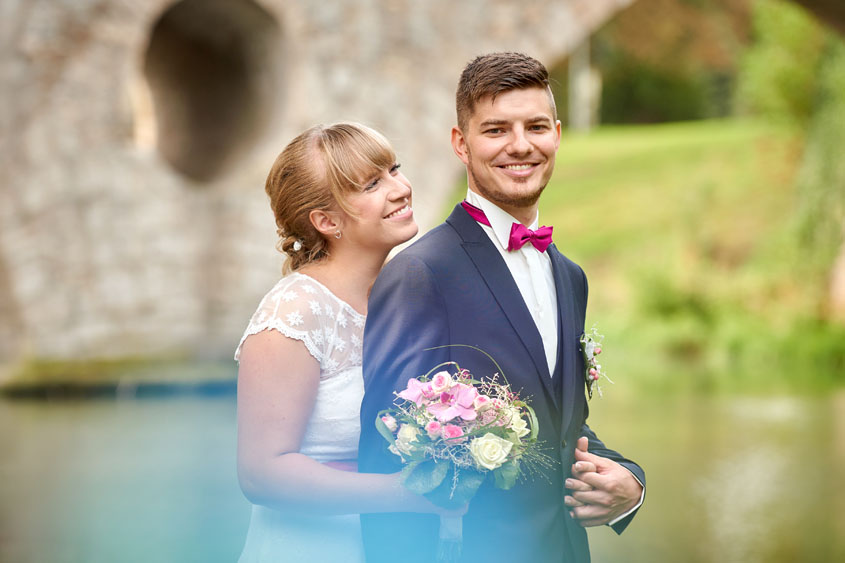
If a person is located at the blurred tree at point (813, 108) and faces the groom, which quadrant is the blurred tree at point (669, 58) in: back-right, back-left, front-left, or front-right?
back-right

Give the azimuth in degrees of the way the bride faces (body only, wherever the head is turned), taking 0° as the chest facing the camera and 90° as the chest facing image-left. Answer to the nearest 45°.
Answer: approximately 315°

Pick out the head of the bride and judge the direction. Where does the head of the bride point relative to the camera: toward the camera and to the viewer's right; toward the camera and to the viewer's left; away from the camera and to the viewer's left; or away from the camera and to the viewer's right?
toward the camera and to the viewer's right

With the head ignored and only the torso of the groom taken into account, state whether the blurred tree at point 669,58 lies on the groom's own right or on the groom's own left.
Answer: on the groom's own left

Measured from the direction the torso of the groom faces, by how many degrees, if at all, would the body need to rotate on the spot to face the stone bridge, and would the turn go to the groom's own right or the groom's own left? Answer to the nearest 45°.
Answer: approximately 180°

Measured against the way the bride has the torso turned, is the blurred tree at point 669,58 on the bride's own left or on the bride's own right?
on the bride's own left

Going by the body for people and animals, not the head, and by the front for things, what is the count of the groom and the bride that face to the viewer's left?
0

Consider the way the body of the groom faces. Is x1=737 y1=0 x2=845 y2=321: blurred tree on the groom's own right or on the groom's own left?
on the groom's own left

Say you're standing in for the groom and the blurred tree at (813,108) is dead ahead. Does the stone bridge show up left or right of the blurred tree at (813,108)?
left

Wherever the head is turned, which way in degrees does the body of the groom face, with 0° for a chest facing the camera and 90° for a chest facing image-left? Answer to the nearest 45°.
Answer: approximately 315°

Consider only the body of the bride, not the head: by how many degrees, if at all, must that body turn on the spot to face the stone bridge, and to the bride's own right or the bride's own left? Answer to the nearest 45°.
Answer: approximately 135° to the bride's own left
